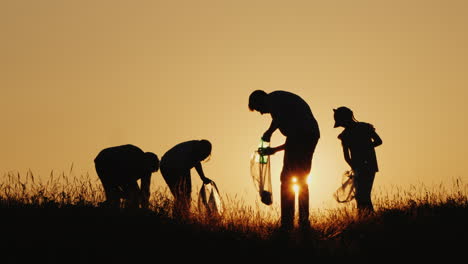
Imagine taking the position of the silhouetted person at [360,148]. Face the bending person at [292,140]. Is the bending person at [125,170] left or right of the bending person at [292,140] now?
right

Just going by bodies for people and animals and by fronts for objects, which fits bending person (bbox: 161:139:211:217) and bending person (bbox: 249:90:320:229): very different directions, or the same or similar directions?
very different directions

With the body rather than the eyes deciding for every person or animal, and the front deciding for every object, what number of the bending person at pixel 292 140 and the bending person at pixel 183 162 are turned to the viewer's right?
1

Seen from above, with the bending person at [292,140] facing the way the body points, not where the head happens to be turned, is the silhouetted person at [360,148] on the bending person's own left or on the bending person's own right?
on the bending person's own right

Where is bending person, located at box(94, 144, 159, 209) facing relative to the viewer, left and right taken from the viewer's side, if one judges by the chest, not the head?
facing to the right of the viewer

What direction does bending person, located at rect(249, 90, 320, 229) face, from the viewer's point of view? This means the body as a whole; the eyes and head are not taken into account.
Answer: to the viewer's left

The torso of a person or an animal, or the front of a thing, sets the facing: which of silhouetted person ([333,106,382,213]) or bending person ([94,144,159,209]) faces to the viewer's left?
the silhouetted person

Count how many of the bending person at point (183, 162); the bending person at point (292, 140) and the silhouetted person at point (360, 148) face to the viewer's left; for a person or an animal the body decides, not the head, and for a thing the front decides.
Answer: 2

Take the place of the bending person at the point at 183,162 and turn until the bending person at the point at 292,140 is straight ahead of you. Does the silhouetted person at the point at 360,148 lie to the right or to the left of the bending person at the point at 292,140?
left

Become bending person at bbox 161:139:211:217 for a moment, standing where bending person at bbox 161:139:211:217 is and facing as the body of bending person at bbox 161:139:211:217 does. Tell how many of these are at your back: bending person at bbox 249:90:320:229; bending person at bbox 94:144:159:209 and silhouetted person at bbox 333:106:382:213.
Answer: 1

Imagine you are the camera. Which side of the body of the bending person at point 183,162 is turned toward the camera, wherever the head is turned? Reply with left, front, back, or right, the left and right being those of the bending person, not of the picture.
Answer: right

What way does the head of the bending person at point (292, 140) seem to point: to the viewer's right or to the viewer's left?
to the viewer's left

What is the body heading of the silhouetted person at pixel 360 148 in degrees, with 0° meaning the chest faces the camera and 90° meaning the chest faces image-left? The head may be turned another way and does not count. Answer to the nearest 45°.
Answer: approximately 90°
